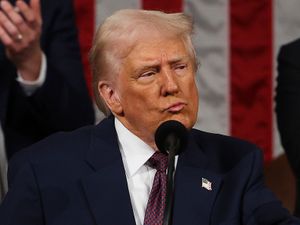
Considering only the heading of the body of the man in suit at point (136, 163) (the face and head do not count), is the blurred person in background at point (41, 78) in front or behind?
behind

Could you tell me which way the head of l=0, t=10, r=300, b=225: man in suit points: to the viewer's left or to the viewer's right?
to the viewer's right

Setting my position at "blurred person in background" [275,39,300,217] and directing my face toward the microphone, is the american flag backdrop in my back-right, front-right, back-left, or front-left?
back-right

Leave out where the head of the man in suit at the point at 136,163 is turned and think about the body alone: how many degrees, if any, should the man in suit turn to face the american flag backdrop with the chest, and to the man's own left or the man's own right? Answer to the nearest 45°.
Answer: approximately 135° to the man's own left

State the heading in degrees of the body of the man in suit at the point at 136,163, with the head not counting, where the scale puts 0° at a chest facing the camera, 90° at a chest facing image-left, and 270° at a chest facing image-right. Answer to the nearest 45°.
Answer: approximately 315°
